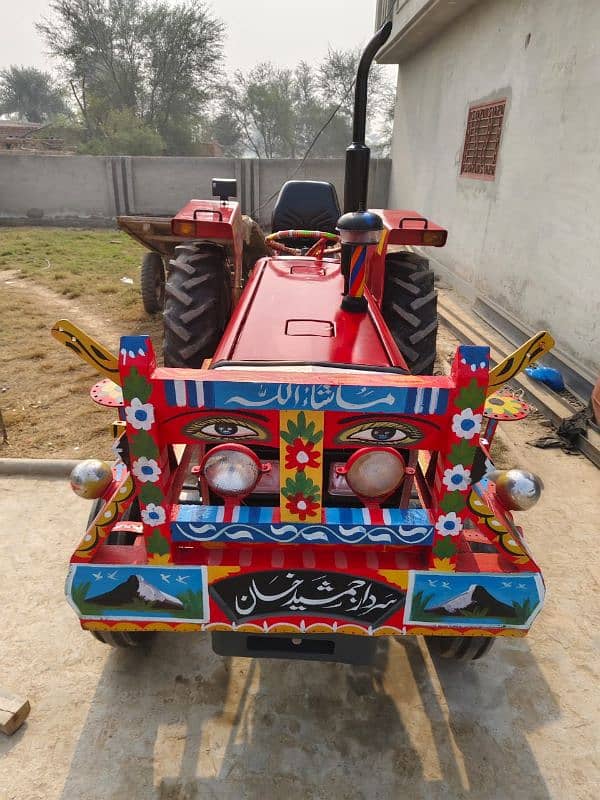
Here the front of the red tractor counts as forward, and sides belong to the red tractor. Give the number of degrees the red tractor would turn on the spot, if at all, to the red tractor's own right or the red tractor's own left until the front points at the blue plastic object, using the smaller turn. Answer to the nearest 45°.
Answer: approximately 135° to the red tractor's own left

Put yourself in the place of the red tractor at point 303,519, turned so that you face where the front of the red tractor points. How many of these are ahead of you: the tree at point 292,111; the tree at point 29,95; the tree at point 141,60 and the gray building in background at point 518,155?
0

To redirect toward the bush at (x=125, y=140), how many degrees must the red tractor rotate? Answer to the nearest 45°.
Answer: approximately 180°

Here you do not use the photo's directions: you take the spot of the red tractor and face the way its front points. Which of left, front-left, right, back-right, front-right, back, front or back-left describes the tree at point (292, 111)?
back

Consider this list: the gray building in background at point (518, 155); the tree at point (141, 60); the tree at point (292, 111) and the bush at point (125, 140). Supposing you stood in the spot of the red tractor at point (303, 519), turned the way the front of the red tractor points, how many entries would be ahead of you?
0

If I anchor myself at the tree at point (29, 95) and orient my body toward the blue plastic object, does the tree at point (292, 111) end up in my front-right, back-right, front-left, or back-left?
front-left

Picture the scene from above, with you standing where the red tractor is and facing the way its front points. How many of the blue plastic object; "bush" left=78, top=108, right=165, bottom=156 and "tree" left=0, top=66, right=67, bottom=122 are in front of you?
0

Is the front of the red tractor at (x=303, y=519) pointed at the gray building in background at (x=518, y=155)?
no

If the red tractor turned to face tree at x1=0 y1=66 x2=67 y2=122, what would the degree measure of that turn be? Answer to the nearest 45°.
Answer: approximately 135° to its right

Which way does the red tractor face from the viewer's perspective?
toward the camera

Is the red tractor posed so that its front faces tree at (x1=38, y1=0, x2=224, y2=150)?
no
